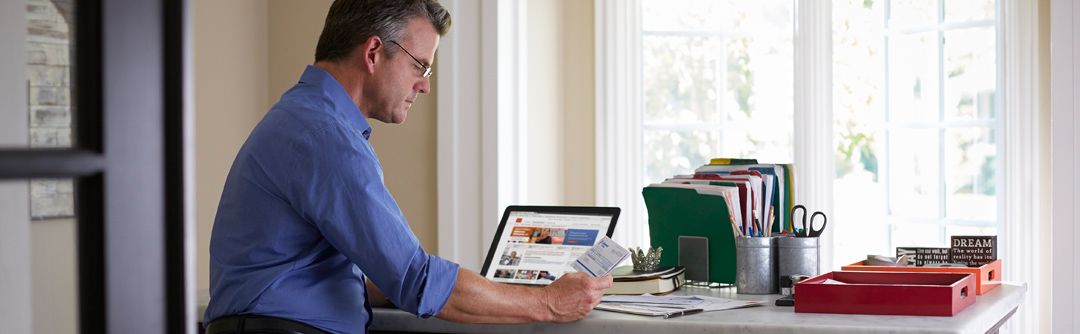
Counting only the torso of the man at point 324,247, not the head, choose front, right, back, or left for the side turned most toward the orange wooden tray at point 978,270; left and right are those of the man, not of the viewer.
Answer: front

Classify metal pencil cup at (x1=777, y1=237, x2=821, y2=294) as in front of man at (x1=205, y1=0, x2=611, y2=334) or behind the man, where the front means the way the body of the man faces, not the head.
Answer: in front

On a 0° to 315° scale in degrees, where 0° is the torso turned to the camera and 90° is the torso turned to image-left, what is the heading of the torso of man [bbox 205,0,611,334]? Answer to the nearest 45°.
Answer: approximately 270°

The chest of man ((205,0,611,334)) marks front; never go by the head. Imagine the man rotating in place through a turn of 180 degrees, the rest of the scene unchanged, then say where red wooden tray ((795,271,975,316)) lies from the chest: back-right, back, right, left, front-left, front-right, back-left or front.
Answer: back

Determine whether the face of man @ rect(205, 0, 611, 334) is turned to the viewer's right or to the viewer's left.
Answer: to the viewer's right

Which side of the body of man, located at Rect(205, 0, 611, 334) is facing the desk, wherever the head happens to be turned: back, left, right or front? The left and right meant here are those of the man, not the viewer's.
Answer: front

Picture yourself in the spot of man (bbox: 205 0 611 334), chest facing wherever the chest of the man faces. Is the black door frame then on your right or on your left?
on your right

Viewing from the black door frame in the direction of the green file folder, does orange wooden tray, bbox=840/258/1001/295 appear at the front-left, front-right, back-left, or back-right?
front-right
